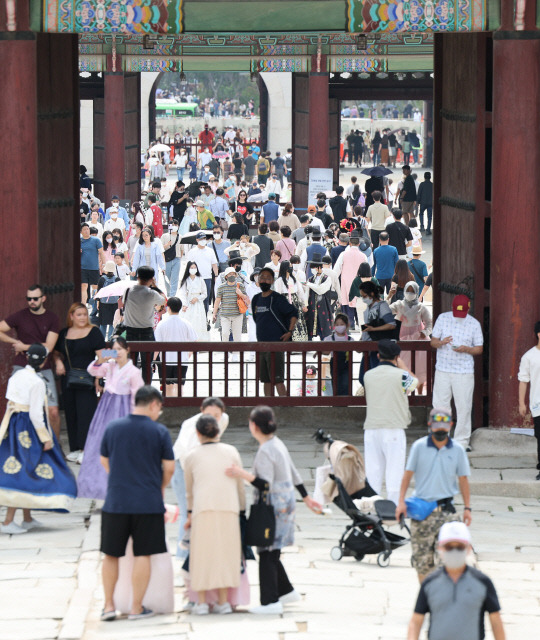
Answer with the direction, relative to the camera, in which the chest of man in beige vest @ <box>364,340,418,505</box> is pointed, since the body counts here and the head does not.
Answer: away from the camera

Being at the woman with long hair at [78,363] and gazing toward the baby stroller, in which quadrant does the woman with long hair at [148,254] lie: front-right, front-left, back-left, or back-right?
back-left

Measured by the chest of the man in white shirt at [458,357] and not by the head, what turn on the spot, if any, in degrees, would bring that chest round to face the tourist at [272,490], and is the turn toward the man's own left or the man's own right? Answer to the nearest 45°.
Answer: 0° — they already face them

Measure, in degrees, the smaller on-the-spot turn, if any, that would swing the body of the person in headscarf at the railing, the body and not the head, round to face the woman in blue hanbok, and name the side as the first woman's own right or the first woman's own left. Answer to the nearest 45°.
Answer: approximately 45° to the first woman's own right

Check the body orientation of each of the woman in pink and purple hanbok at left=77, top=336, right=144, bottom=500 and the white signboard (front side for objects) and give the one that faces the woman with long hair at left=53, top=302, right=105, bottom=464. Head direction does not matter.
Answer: the white signboard

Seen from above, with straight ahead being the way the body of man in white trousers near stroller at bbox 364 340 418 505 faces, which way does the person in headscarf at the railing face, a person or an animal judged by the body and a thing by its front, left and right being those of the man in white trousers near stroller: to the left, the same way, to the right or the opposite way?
the opposite way

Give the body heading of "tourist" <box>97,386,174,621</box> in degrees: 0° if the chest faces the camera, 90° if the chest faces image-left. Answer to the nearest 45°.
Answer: approximately 180°

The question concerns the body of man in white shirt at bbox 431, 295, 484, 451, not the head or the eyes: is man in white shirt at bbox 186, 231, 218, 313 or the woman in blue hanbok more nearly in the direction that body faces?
the woman in blue hanbok

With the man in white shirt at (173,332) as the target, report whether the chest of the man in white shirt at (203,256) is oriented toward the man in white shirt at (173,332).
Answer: yes

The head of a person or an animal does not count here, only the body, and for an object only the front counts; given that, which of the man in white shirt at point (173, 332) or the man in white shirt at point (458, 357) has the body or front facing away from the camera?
the man in white shirt at point (173, 332)

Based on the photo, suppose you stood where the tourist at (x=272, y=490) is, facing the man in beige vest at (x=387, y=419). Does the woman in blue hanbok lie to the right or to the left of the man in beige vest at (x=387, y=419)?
left

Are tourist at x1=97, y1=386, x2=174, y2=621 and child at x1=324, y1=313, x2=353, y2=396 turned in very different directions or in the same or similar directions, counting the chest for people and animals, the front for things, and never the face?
very different directions
